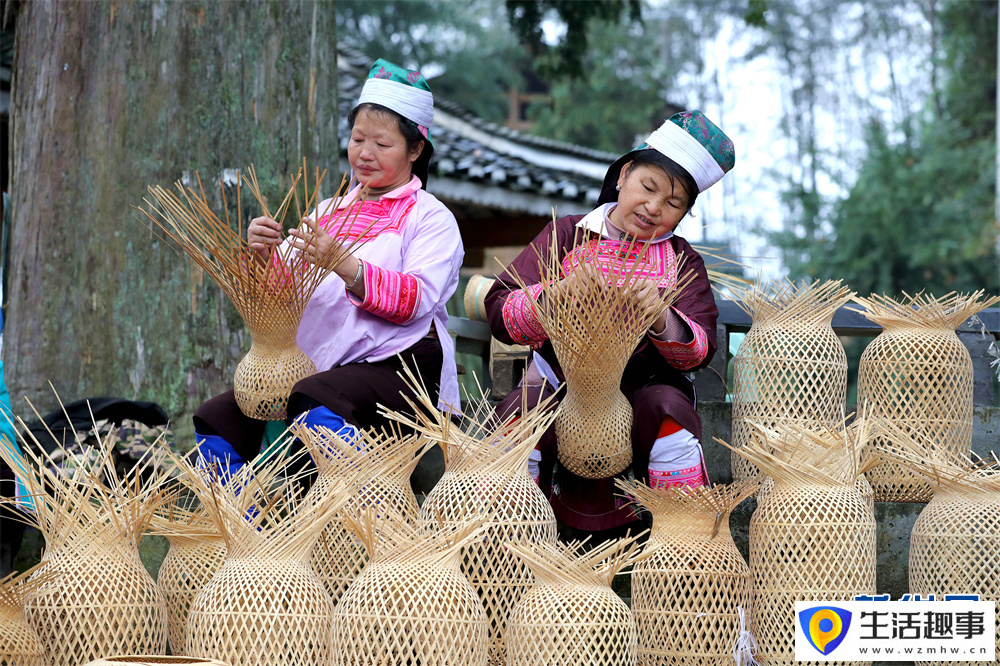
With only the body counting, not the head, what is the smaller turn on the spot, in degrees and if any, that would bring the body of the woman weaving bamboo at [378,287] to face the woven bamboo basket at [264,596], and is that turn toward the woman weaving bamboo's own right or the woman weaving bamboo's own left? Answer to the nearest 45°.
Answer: approximately 45° to the woman weaving bamboo's own left

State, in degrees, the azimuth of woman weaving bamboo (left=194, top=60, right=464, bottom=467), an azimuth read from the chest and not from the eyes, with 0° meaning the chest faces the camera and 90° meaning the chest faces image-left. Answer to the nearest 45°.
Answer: approximately 45°

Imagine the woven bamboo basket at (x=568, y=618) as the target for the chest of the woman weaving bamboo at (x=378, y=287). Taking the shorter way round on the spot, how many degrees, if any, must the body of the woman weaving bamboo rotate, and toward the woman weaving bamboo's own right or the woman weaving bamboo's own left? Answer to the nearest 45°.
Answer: approximately 45° to the woman weaving bamboo's own left

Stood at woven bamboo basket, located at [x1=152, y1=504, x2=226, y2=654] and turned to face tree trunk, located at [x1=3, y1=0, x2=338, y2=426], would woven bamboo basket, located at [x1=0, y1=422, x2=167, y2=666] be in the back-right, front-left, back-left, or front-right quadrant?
back-left

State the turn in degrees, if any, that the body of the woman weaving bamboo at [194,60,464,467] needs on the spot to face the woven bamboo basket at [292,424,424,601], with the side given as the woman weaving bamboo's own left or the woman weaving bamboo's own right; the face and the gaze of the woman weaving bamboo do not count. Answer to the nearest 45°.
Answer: approximately 45° to the woman weaving bamboo's own left

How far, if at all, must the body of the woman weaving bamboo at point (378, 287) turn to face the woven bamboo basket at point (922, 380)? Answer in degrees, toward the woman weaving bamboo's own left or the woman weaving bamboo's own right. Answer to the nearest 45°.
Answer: approximately 135° to the woman weaving bamboo's own left

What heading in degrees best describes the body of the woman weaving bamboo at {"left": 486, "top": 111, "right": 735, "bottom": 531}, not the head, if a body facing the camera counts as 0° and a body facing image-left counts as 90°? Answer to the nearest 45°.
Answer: approximately 0°

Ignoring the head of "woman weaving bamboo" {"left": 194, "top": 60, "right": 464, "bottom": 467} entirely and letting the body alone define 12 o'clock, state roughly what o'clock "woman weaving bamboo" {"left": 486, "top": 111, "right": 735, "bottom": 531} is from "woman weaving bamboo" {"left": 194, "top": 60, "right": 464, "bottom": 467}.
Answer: "woman weaving bamboo" {"left": 486, "top": 111, "right": 735, "bottom": 531} is roughly at 8 o'clock from "woman weaving bamboo" {"left": 194, "top": 60, "right": 464, "bottom": 467}.

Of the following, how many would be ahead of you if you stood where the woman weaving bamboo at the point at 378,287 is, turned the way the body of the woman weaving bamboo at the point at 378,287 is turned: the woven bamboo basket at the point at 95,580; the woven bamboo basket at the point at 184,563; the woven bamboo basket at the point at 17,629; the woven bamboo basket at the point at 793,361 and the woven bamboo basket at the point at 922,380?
3
